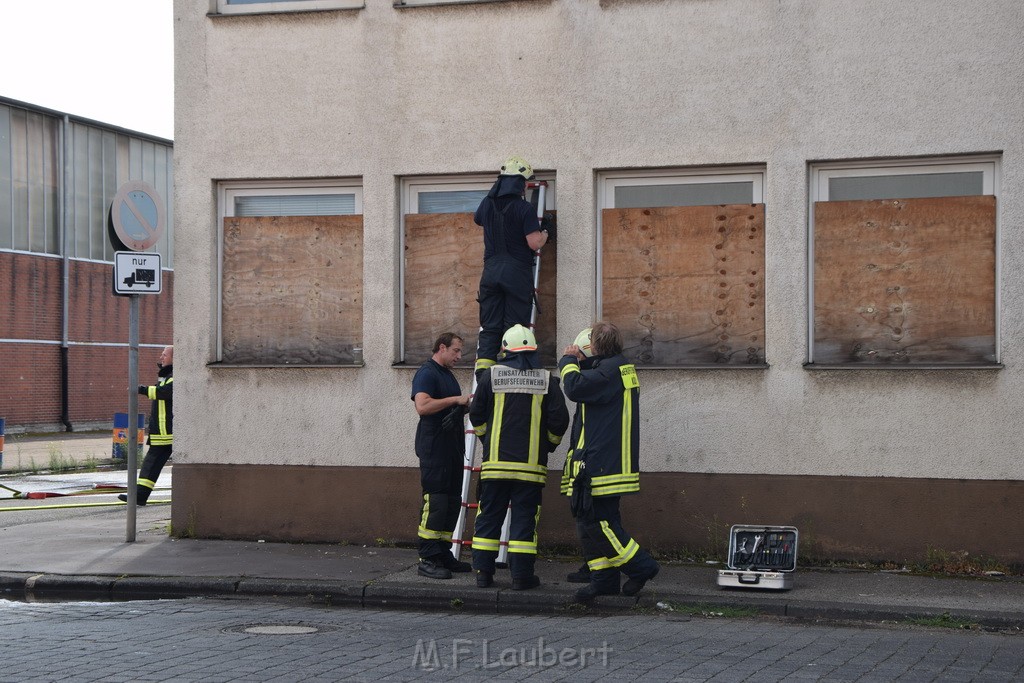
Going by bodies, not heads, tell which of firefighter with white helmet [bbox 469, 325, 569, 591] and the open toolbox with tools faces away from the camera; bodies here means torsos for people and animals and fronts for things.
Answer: the firefighter with white helmet

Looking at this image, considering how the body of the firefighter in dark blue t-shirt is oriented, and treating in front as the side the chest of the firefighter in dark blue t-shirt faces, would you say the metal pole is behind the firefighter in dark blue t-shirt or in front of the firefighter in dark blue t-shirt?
behind

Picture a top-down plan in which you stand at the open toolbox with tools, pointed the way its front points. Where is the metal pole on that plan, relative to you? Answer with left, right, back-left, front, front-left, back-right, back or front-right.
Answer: right

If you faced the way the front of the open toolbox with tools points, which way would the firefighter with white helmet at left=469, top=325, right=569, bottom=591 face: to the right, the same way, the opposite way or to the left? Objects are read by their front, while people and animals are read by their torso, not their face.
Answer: the opposite way

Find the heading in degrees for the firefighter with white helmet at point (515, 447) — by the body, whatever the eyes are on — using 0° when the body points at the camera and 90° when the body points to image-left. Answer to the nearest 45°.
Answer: approximately 180°

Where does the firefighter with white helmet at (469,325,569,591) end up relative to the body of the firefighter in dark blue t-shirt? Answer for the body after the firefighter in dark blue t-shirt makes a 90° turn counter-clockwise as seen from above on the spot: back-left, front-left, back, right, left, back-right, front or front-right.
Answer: back-right

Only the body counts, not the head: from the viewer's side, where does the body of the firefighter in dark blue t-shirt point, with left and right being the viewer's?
facing to the right of the viewer

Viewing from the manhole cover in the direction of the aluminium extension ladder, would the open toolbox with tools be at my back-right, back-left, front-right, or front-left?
front-right

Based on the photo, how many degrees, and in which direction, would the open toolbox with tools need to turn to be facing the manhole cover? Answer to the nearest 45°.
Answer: approximately 45° to its right

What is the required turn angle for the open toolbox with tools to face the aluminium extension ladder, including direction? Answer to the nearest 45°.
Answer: approximately 90° to its right

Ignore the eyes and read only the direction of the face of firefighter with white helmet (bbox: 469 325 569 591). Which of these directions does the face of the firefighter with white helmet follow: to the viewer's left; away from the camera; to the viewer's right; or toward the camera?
away from the camera

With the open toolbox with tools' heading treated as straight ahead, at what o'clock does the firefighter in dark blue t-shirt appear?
The firefighter in dark blue t-shirt is roughly at 3 o'clock from the open toolbox with tools.

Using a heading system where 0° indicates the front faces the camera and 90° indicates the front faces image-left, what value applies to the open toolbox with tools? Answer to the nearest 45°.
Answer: approximately 0°
